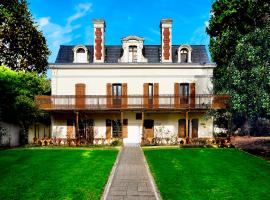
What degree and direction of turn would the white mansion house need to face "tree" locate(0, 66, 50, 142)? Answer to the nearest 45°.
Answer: approximately 90° to its right

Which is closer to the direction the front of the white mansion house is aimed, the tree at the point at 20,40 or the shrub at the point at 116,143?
the shrub

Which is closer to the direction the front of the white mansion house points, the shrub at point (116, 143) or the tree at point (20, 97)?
the shrub

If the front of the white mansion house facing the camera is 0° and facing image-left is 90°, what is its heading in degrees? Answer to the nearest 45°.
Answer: approximately 0°
